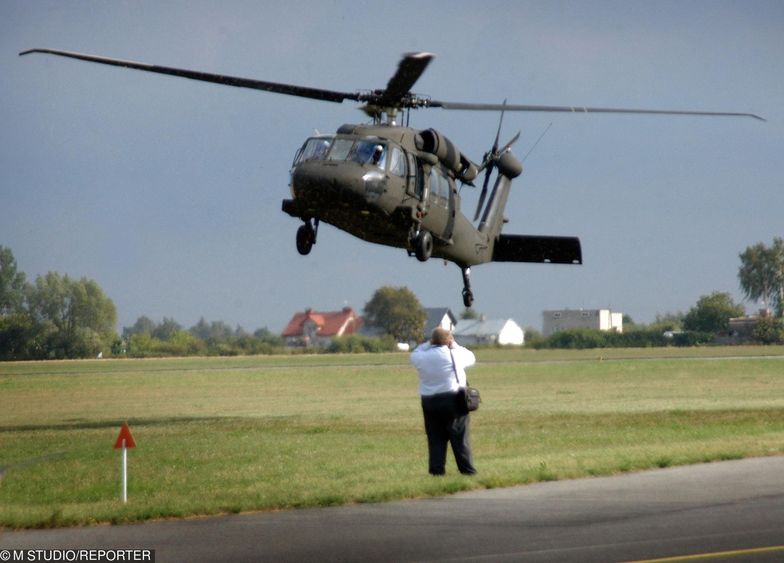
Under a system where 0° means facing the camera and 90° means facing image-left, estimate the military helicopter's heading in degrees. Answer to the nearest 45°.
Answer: approximately 45°

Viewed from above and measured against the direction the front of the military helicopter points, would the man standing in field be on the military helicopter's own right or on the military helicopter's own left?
on the military helicopter's own left
